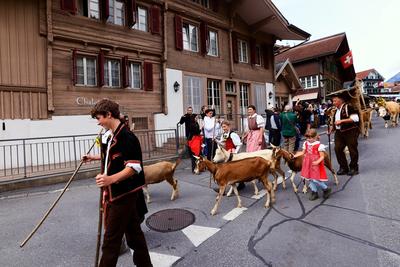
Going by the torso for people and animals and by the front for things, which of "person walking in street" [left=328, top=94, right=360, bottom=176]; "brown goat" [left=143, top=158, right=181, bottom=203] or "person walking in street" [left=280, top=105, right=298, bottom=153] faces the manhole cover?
"person walking in street" [left=328, top=94, right=360, bottom=176]

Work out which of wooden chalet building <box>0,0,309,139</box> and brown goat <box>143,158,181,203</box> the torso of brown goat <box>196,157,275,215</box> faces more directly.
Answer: the brown goat

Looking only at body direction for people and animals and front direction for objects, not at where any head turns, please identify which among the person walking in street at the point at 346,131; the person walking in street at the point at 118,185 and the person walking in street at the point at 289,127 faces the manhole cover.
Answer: the person walking in street at the point at 346,131

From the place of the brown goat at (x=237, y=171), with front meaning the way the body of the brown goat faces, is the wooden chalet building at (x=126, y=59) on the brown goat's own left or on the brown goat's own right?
on the brown goat's own right

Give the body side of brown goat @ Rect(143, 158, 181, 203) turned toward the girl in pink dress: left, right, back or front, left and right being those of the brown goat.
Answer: back

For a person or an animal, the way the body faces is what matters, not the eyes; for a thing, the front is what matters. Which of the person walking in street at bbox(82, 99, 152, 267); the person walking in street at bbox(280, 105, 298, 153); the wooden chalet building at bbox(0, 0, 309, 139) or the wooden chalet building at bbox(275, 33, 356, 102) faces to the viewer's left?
the person walking in street at bbox(82, 99, 152, 267)

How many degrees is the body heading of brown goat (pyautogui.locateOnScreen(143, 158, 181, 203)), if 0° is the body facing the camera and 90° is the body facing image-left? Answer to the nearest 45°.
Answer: approximately 90°

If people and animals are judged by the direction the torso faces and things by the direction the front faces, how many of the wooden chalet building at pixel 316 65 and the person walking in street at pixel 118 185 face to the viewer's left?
1

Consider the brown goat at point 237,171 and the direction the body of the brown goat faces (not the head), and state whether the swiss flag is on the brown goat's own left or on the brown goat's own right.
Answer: on the brown goat's own right

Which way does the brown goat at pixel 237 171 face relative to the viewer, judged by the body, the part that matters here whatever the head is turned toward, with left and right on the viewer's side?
facing to the left of the viewer

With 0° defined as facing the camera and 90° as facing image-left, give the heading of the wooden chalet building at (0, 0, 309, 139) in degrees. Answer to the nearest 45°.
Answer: approximately 315°
